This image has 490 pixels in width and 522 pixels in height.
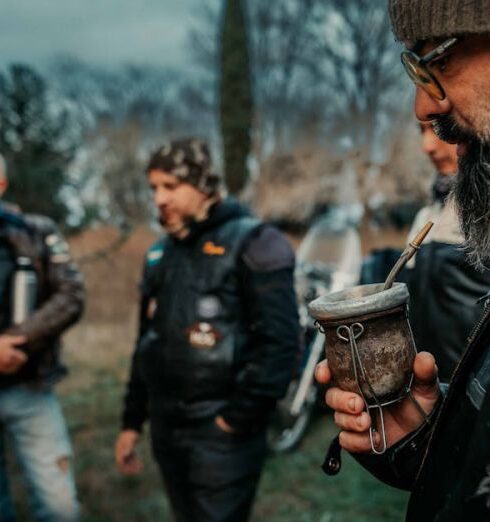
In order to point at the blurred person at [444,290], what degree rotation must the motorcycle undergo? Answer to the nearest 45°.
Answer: approximately 45° to its left

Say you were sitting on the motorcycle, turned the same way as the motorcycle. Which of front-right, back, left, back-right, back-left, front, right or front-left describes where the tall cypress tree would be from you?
back-right

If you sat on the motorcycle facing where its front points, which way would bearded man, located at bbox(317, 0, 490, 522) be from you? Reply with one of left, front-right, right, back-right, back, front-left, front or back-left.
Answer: front-left

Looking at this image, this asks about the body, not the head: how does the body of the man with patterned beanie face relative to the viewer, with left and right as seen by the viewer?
facing the viewer and to the left of the viewer

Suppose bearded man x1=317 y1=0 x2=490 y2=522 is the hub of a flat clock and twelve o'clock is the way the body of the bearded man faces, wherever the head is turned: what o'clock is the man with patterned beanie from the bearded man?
The man with patterned beanie is roughly at 2 o'clock from the bearded man.

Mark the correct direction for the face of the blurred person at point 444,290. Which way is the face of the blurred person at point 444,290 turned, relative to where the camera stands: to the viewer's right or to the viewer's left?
to the viewer's left

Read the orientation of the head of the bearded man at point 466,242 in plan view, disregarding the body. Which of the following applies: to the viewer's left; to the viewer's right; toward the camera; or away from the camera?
to the viewer's left

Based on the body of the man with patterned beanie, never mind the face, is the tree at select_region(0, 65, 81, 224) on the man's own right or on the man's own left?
on the man's own right

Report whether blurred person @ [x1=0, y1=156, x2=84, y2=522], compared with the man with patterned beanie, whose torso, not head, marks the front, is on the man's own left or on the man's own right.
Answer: on the man's own right

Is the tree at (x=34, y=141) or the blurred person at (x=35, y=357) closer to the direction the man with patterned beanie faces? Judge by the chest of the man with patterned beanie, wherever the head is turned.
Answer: the blurred person

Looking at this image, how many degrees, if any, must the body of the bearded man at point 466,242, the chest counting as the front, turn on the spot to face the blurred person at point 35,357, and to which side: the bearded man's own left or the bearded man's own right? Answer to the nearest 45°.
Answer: approximately 45° to the bearded man's own right

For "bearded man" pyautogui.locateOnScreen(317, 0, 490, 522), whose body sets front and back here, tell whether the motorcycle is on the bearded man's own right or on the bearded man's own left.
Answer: on the bearded man's own right

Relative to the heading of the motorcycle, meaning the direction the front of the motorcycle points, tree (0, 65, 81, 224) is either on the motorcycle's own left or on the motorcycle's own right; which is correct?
on the motorcycle's own right

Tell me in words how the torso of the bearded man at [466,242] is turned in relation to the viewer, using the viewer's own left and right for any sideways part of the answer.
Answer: facing to the left of the viewer
